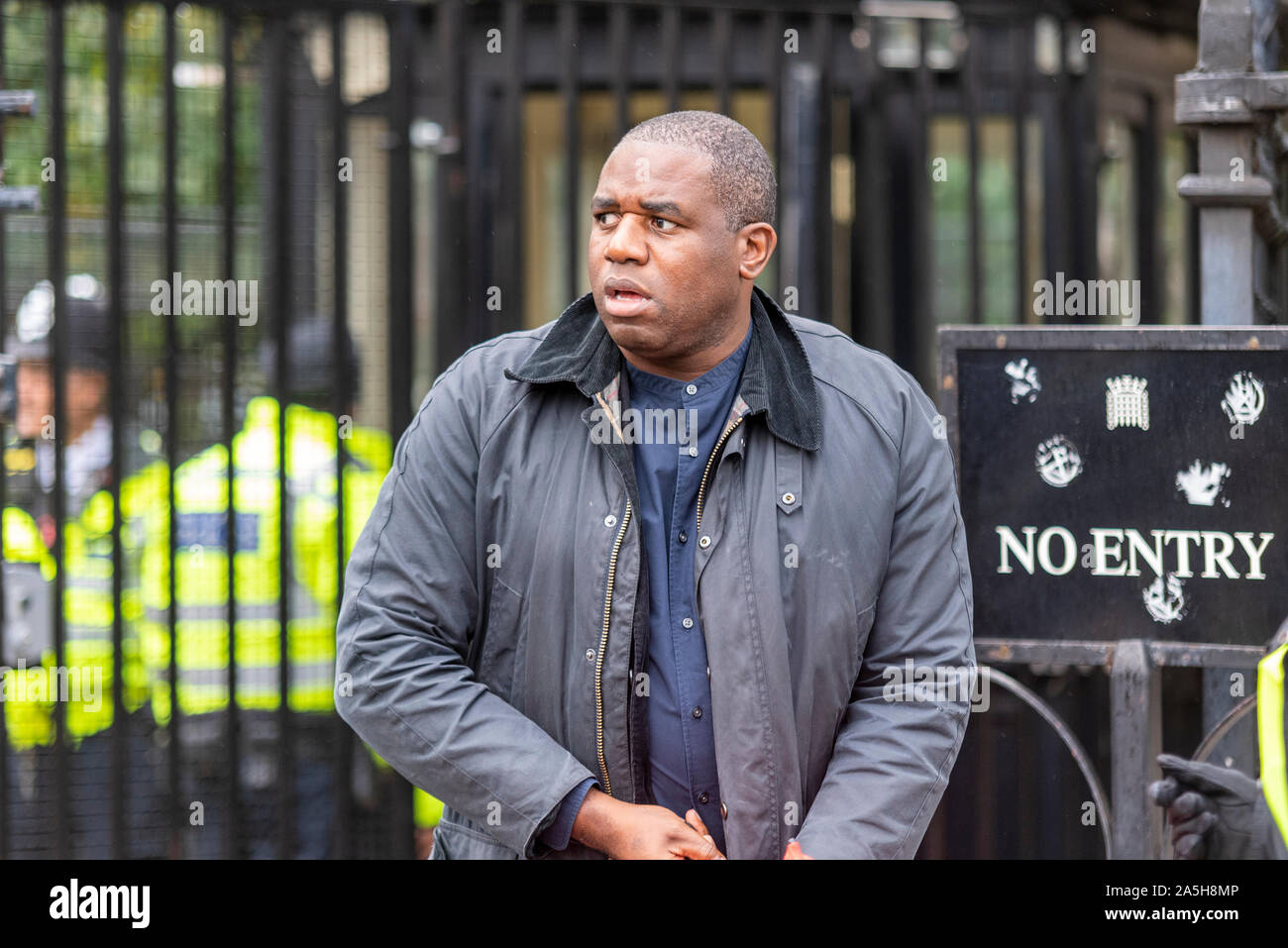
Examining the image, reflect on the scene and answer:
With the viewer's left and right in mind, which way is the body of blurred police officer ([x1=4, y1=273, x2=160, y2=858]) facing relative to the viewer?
facing the viewer and to the left of the viewer

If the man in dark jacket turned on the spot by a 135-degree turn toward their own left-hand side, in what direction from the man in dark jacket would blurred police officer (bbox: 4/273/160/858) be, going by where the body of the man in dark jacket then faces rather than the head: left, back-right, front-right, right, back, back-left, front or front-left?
left

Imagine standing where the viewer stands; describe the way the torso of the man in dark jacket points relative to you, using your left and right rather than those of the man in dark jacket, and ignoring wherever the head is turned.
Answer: facing the viewer

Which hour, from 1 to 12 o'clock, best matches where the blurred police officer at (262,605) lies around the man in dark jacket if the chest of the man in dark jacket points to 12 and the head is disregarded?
The blurred police officer is roughly at 5 o'clock from the man in dark jacket.

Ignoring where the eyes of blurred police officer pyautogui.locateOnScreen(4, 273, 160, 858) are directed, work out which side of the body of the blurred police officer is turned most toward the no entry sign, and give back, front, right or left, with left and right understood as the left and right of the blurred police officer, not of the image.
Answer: left

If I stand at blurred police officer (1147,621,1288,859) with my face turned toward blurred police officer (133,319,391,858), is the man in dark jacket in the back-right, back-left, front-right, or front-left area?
front-left

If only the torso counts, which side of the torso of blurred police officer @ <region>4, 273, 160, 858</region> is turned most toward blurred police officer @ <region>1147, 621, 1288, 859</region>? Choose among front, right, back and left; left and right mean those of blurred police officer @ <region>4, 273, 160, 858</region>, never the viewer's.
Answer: left

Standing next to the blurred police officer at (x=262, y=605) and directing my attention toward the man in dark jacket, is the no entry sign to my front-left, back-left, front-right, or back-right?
front-left

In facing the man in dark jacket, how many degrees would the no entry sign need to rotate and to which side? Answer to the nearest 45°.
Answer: approximately 45° to its right

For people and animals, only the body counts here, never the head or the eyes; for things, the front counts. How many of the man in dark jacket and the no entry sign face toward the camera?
2

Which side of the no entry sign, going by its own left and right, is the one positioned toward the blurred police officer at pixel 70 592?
right
